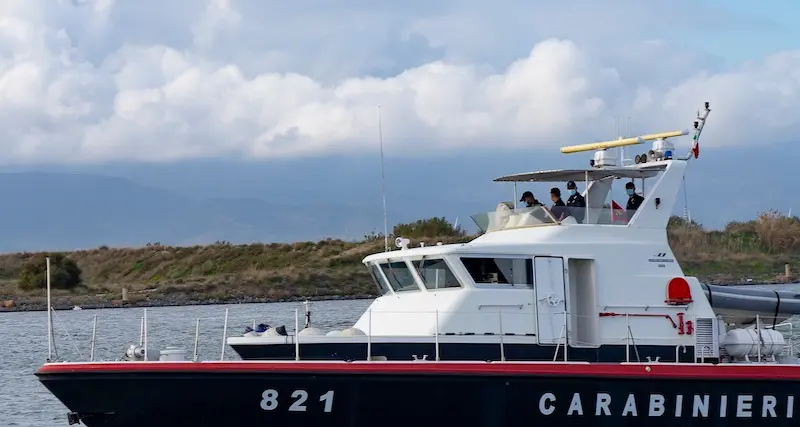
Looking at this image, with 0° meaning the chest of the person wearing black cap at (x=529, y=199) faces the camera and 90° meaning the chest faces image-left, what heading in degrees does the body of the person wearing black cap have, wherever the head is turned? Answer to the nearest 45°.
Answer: approximately 90°

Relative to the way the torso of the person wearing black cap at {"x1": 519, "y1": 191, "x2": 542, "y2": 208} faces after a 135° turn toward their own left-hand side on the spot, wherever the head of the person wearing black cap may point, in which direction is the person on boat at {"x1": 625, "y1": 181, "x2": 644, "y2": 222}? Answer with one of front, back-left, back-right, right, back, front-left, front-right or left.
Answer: front-left

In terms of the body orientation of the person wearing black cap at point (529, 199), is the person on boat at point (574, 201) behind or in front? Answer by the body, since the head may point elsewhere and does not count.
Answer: behind

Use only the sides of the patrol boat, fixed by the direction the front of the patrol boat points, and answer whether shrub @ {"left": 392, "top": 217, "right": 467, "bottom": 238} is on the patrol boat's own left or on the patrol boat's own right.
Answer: on the patrol boat's own right

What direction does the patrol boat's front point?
to the viewer's left
